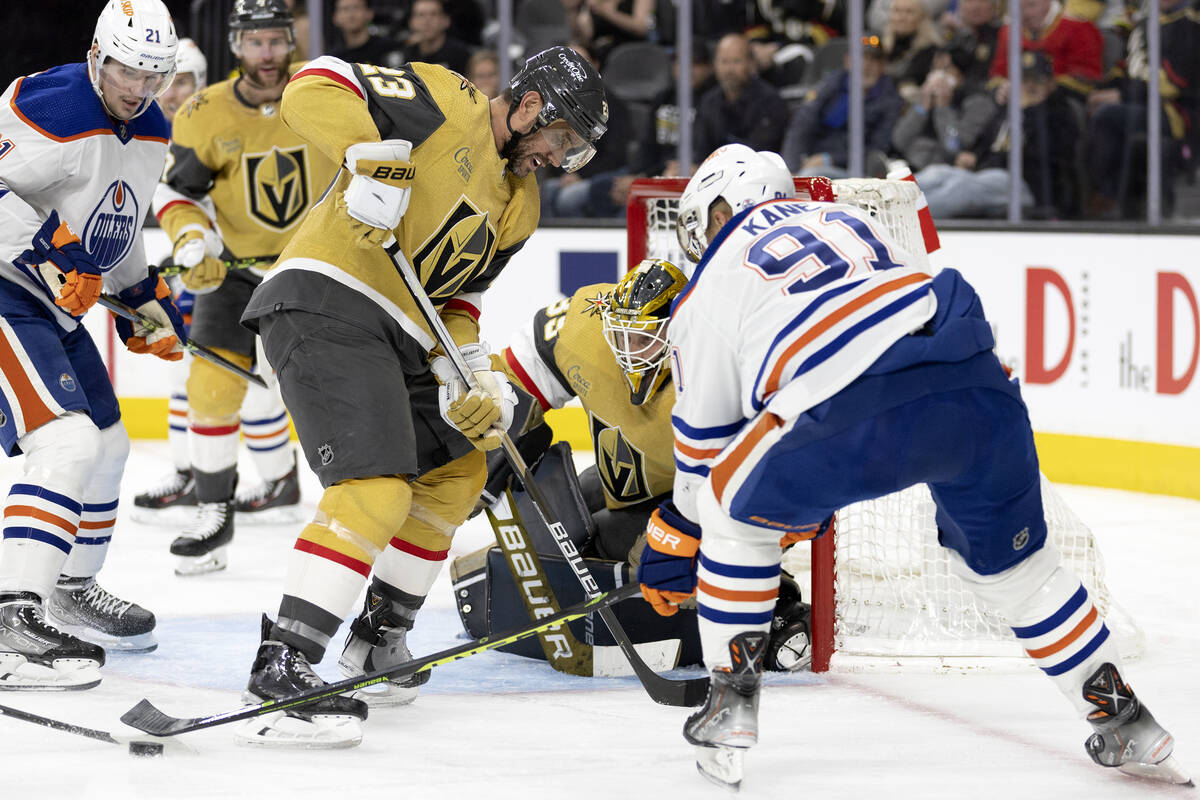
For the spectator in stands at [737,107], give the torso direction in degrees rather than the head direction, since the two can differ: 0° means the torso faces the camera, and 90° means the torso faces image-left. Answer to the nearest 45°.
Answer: approximately 0°

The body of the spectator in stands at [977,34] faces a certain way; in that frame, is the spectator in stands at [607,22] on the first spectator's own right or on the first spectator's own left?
on the first spectator's own right

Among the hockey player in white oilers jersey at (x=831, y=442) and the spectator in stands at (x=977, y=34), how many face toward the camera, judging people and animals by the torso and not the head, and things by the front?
1

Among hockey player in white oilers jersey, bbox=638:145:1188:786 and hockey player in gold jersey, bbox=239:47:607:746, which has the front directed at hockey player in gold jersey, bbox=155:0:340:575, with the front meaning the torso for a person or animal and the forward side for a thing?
the hockey player in white oilers jersey

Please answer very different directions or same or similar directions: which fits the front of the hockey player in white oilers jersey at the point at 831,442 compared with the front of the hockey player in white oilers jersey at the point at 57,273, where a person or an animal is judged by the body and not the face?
very different directions

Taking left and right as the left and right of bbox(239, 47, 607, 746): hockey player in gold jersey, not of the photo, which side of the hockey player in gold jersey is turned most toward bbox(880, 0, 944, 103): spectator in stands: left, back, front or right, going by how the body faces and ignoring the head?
left

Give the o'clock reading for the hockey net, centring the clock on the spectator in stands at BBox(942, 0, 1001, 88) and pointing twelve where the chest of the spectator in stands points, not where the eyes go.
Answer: The hockey net is roughly at 12 o'clock from the spectator in stands.

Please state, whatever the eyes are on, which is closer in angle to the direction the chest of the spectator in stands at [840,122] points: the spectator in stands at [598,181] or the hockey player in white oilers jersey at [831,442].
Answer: the hockey player in white oilers jersey

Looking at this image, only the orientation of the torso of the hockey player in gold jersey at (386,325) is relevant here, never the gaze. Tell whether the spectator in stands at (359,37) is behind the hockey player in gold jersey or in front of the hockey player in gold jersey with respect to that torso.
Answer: behind

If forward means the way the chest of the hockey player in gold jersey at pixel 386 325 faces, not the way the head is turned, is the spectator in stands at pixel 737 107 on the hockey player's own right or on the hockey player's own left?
on the hockey player's own left

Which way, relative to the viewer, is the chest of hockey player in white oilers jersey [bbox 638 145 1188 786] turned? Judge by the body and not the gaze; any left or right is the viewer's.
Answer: facing away from the viewer and to the left of the viewer
